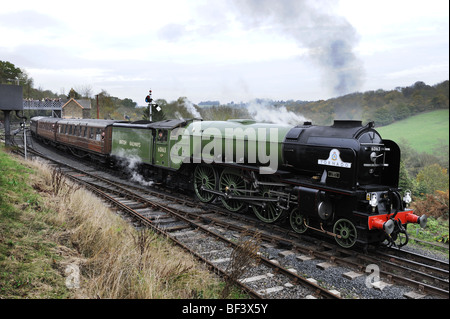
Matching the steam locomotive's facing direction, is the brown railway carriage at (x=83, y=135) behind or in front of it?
behind

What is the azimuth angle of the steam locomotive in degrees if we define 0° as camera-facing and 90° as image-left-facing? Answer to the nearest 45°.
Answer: approximately 315°
